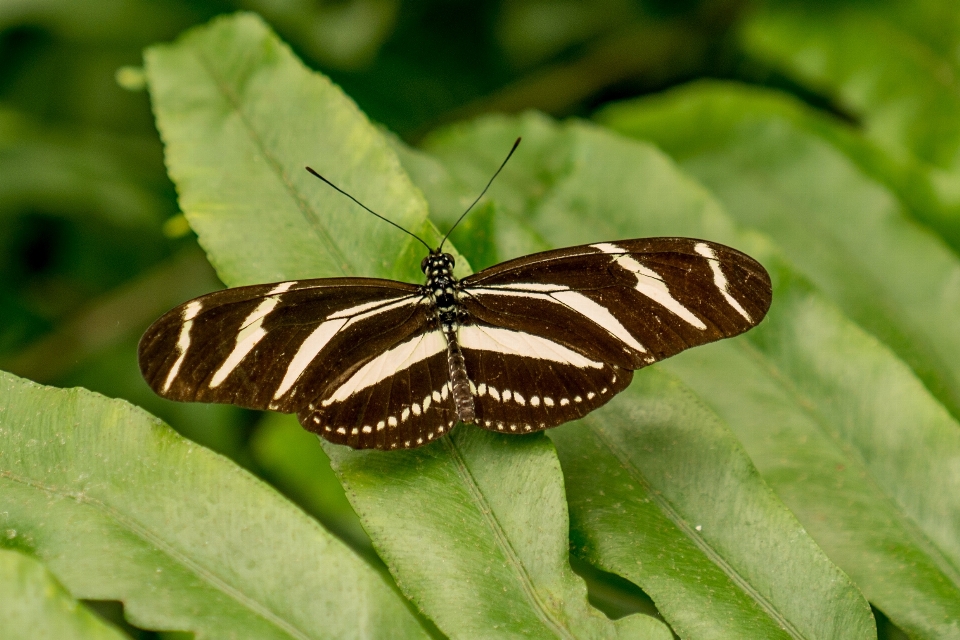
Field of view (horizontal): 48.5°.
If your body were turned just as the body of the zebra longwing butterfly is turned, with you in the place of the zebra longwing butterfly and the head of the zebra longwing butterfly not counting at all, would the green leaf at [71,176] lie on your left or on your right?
on your left

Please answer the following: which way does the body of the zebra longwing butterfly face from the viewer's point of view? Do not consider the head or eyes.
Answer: away from the camera
